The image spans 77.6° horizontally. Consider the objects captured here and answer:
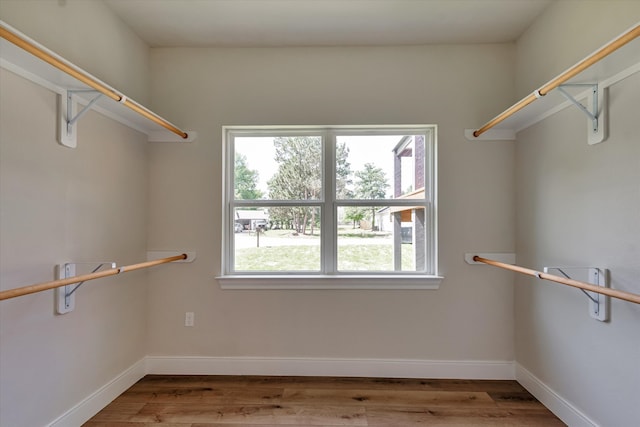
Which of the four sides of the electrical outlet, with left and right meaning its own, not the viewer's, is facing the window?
left

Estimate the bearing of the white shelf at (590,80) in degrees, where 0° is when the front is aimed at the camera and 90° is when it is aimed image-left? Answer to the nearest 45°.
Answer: approximately 90°

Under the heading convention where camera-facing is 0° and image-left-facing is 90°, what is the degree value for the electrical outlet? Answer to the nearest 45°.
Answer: approximately 0°

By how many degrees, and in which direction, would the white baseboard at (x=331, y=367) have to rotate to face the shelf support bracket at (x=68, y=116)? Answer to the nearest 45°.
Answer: approximately 45° to its right

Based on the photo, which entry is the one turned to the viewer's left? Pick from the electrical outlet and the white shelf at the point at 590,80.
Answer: the white shelf
